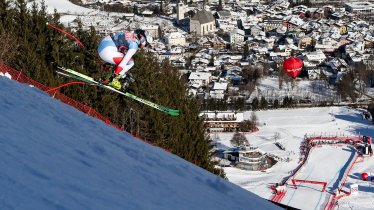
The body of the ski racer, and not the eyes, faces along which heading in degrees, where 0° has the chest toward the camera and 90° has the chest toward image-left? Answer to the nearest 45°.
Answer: approximately 270°

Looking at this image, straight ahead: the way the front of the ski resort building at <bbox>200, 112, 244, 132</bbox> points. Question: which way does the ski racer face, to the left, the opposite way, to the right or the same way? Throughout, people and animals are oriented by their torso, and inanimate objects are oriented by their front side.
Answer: to the left

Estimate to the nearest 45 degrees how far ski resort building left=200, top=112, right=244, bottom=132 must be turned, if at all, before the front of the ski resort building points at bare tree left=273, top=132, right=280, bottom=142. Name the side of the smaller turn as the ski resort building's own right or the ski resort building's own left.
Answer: approximately 45° to the ski resort building's own left

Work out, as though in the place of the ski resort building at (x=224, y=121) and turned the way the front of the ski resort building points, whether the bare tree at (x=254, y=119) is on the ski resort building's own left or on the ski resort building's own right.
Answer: on the ski resort building's own left

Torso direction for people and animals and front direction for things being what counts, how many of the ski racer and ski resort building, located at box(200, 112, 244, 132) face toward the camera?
1

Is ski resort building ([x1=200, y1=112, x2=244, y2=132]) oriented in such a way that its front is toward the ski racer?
yes

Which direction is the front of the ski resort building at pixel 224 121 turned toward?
toward the camera

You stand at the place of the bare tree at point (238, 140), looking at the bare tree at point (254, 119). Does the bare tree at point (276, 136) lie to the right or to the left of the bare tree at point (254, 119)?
right
